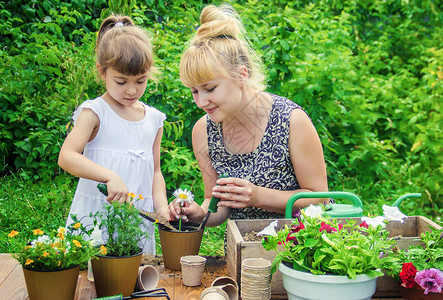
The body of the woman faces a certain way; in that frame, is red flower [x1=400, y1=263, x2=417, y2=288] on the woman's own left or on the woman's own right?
on the woman's own left

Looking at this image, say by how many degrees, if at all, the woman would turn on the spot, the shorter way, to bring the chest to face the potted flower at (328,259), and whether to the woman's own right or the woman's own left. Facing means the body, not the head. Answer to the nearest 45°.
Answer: approximately 45° to the woman's own left

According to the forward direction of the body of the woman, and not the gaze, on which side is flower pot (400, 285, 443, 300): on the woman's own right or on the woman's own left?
on the woman's own left

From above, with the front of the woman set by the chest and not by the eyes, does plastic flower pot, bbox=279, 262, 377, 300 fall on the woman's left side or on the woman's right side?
on the woman's left side

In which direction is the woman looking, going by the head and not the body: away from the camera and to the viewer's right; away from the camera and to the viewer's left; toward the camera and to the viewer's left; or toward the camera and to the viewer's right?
toward the camera and to the viewer's left

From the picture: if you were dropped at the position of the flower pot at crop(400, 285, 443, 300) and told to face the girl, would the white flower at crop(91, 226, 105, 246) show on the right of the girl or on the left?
left

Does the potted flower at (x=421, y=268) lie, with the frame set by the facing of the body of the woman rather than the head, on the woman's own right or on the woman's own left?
on the woman's own left

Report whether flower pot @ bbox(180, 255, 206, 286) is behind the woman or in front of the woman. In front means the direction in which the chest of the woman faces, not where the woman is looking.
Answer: in front
